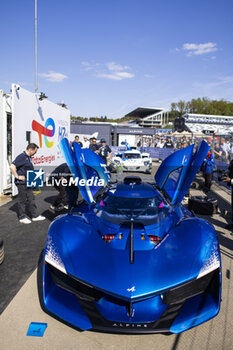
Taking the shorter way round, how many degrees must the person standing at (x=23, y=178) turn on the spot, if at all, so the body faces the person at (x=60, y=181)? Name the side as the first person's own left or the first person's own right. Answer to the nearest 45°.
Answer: approximately 45° to the first person's own left

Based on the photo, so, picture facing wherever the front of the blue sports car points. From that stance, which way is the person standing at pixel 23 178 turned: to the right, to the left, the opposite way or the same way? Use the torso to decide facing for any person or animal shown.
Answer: to the left

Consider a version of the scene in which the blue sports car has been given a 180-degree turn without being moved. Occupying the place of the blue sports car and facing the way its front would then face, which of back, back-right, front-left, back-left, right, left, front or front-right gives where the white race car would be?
front

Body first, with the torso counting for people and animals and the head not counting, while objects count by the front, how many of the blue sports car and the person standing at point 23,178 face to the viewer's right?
1

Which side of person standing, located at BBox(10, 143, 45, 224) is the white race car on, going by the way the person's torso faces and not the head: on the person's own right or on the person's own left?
on the person's own left

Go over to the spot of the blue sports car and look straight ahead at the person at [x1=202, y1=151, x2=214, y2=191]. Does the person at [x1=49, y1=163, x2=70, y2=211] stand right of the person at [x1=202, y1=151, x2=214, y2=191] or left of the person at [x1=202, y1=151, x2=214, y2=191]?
left

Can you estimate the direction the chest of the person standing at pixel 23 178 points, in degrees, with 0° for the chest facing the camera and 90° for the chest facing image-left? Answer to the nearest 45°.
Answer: approximately 270°

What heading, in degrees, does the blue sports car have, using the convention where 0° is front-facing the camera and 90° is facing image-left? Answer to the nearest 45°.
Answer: approximately 0°
